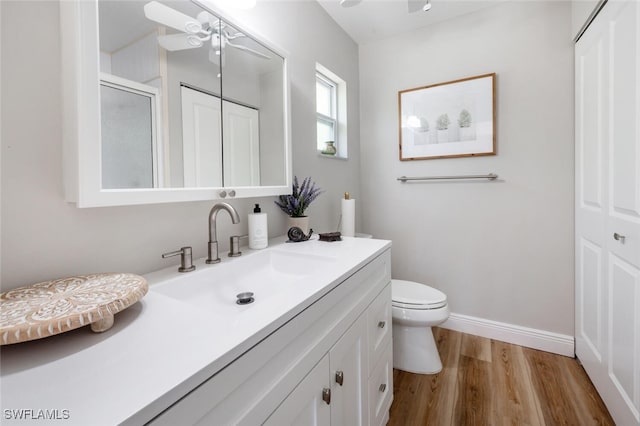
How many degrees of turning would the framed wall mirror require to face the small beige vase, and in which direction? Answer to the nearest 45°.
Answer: approximately 90° to its left

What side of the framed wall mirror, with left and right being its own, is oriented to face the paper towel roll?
left

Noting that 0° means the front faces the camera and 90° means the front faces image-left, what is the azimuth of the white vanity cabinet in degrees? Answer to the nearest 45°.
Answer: approximately 315°

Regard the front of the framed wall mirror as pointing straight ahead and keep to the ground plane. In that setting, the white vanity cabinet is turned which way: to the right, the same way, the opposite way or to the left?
the same way

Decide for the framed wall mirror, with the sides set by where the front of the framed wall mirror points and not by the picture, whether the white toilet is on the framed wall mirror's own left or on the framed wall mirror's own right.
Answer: on the framed wall mirror's own left

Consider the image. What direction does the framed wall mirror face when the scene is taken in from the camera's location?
facing the viewer and to the right of the viewer

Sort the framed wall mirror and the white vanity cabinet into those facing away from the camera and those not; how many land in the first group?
0

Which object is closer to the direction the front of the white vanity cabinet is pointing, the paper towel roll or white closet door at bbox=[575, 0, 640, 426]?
the white closet door

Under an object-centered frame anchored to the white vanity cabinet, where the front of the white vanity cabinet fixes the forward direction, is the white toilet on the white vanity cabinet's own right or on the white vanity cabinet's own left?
on the white vanity cabinet's own left

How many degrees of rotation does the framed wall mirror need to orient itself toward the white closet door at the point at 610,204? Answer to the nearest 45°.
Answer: approximately 45° to its left

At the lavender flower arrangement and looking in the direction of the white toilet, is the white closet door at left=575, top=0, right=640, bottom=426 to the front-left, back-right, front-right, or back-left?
front-right

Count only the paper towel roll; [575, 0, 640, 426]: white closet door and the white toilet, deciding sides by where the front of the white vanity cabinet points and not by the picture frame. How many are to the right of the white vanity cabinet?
0
